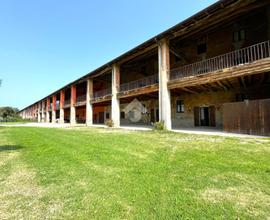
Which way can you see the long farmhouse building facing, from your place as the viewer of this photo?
facing the viewer and to the left of the viewer
